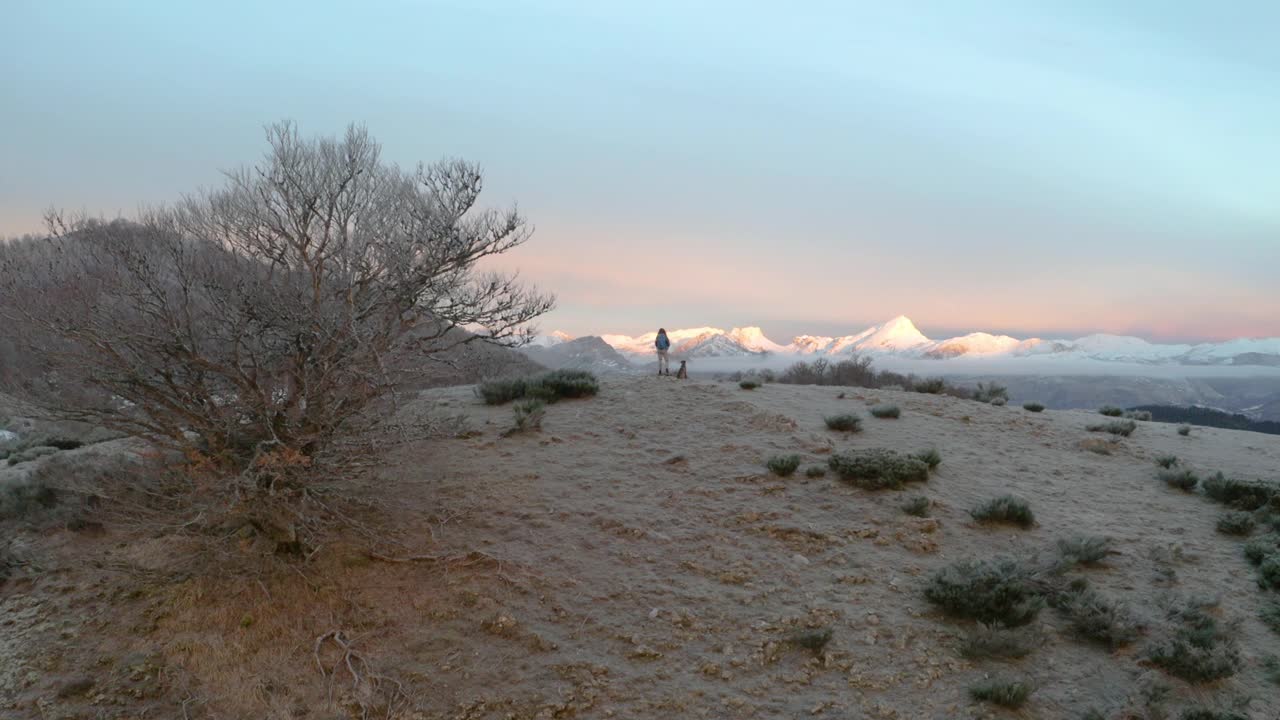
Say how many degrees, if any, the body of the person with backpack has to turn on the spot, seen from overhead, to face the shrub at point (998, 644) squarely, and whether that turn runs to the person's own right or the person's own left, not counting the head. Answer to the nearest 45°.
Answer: approximately 180°

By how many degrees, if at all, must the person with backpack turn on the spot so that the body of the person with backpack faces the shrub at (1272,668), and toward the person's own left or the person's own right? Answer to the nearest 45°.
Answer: approximately 135° to the person's own right

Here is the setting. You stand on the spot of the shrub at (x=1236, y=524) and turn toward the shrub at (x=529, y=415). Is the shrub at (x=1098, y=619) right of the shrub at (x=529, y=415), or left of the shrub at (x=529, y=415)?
left

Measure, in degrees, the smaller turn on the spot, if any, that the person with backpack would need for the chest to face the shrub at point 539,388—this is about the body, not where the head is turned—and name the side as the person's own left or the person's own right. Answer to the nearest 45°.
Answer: approximately 135° to the person's own left

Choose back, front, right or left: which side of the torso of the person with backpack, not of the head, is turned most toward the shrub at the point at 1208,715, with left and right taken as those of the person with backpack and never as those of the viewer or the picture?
back

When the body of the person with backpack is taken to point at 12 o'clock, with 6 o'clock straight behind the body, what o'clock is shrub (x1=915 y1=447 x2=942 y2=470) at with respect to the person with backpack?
The shrub is roughly at 5 o'clock from the person with backpack.

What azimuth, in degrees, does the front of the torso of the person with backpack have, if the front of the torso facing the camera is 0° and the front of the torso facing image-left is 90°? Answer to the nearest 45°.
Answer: approximately 180°

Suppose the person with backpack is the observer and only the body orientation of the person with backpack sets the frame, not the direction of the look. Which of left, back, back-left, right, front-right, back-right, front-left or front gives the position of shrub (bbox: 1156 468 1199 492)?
back-right

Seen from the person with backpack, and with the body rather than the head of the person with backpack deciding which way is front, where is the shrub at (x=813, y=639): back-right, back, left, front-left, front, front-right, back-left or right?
back

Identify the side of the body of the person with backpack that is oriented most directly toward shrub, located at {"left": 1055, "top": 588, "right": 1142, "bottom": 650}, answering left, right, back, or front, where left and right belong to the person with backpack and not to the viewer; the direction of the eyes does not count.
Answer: back

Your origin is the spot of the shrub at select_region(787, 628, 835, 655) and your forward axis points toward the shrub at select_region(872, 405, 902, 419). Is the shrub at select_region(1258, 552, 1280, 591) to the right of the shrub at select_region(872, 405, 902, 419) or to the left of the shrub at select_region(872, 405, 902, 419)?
right

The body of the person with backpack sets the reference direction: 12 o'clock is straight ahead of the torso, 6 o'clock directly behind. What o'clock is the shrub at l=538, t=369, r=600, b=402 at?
The shrub is roughly at 7 o'clock from the person with backpack.

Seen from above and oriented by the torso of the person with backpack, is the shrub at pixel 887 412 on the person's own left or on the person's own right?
on the person's own right

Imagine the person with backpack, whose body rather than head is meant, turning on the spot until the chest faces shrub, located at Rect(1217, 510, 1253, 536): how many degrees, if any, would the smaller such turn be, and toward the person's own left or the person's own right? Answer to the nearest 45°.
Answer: approximately 135° to the person's own right
